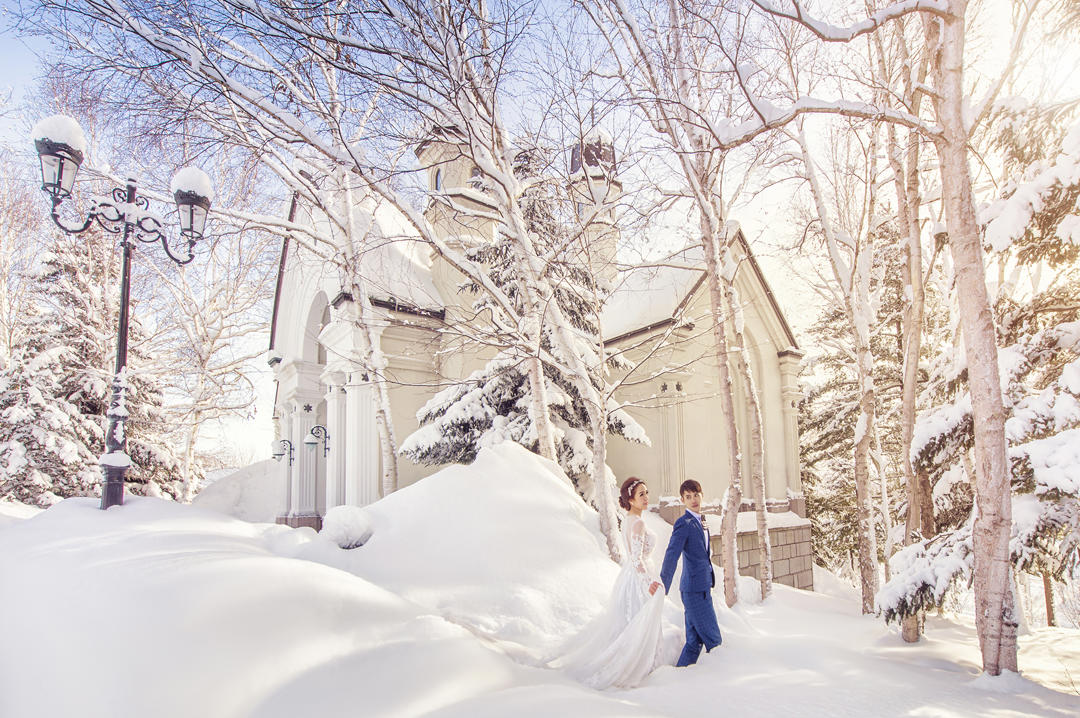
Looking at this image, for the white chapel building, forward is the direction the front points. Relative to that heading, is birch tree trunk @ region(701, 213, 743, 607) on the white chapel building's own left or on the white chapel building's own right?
on the white chapel building's own left

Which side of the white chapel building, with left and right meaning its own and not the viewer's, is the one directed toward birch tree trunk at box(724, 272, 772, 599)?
left

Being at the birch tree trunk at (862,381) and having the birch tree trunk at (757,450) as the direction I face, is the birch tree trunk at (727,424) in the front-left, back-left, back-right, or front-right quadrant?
front-left

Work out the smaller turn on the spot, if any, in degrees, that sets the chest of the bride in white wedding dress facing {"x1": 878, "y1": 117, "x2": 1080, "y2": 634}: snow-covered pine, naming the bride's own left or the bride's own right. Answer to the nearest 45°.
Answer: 0° — they already face it

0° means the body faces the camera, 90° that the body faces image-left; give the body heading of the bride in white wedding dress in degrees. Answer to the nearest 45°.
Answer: approximately 270°

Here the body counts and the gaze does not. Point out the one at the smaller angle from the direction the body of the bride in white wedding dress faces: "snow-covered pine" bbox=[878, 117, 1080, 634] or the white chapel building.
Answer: the snow-covered pine

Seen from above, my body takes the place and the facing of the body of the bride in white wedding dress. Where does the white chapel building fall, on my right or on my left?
on my left

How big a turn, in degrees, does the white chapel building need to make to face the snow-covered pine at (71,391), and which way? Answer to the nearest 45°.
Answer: approximately 45° to its right

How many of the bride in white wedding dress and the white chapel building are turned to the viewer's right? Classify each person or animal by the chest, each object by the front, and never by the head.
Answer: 1

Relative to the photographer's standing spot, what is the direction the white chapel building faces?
facing the viewer and to the left of the viewer

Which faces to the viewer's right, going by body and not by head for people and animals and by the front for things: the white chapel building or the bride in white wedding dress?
the bride in white wedding dress
